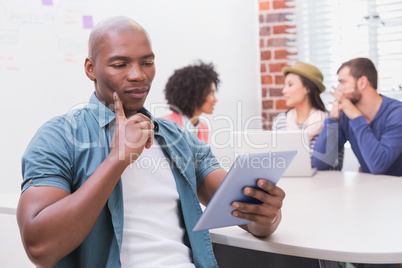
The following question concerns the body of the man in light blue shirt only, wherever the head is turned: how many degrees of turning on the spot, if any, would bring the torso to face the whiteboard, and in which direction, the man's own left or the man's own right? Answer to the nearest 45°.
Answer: approximately 135° to the man's own left

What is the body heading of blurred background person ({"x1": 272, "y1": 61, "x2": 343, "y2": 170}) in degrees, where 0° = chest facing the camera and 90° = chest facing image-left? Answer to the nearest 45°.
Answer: approximately 45°

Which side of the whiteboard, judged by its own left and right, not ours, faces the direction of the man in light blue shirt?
front

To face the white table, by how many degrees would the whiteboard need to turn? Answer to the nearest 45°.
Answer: approximately 45° to its left

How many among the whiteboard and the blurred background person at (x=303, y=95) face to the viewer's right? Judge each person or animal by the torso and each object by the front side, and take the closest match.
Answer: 0

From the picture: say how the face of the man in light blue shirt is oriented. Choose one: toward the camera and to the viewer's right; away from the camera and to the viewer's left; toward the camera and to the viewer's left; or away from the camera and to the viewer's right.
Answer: toward the camera and to the viewer's right

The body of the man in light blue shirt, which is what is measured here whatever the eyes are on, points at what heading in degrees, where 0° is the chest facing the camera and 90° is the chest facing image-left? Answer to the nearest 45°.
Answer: approximately 315°

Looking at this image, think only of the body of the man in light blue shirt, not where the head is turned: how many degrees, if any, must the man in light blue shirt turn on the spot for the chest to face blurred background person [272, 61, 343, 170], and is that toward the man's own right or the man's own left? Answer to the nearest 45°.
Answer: approximately 90° to the man's own left

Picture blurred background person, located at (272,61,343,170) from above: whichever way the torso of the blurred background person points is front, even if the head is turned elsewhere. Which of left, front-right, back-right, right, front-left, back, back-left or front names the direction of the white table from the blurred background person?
front-left

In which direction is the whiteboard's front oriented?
toward the camera
